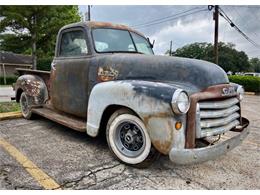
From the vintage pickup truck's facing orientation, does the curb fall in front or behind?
behind

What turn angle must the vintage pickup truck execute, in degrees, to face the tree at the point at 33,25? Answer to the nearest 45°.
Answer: approximately 135° to its left

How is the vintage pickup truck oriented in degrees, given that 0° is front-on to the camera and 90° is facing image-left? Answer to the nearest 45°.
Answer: approximately 315°

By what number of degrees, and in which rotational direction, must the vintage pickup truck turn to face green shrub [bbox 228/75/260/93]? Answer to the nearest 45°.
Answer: approximately 90° to its left

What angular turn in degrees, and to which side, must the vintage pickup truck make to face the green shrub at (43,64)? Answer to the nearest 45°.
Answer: approximately 135° to its left
